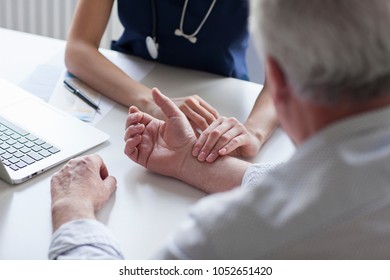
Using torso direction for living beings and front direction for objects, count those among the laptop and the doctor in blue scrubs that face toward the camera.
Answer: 1

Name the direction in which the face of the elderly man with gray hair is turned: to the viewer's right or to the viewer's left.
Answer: to the viewer's left

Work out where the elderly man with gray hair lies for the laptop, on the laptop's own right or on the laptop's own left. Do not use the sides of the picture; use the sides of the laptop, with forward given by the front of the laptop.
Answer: on the laptop's own right

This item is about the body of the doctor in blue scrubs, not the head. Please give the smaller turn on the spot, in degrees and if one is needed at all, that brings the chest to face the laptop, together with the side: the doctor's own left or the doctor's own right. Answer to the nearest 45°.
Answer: approximately 45° to the doctor's own right
